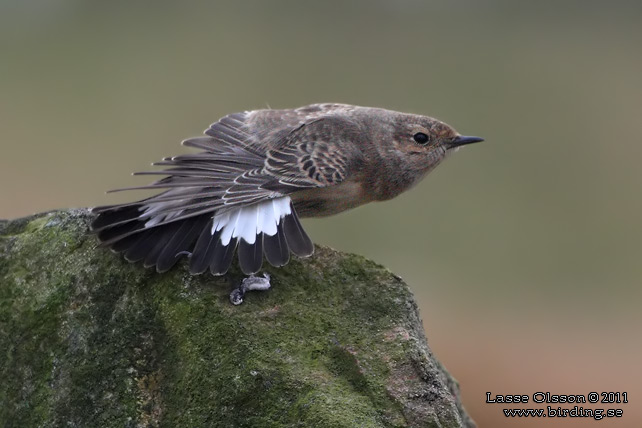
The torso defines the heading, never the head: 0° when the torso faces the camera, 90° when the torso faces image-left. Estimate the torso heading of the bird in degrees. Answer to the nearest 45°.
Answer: approximately 270°
